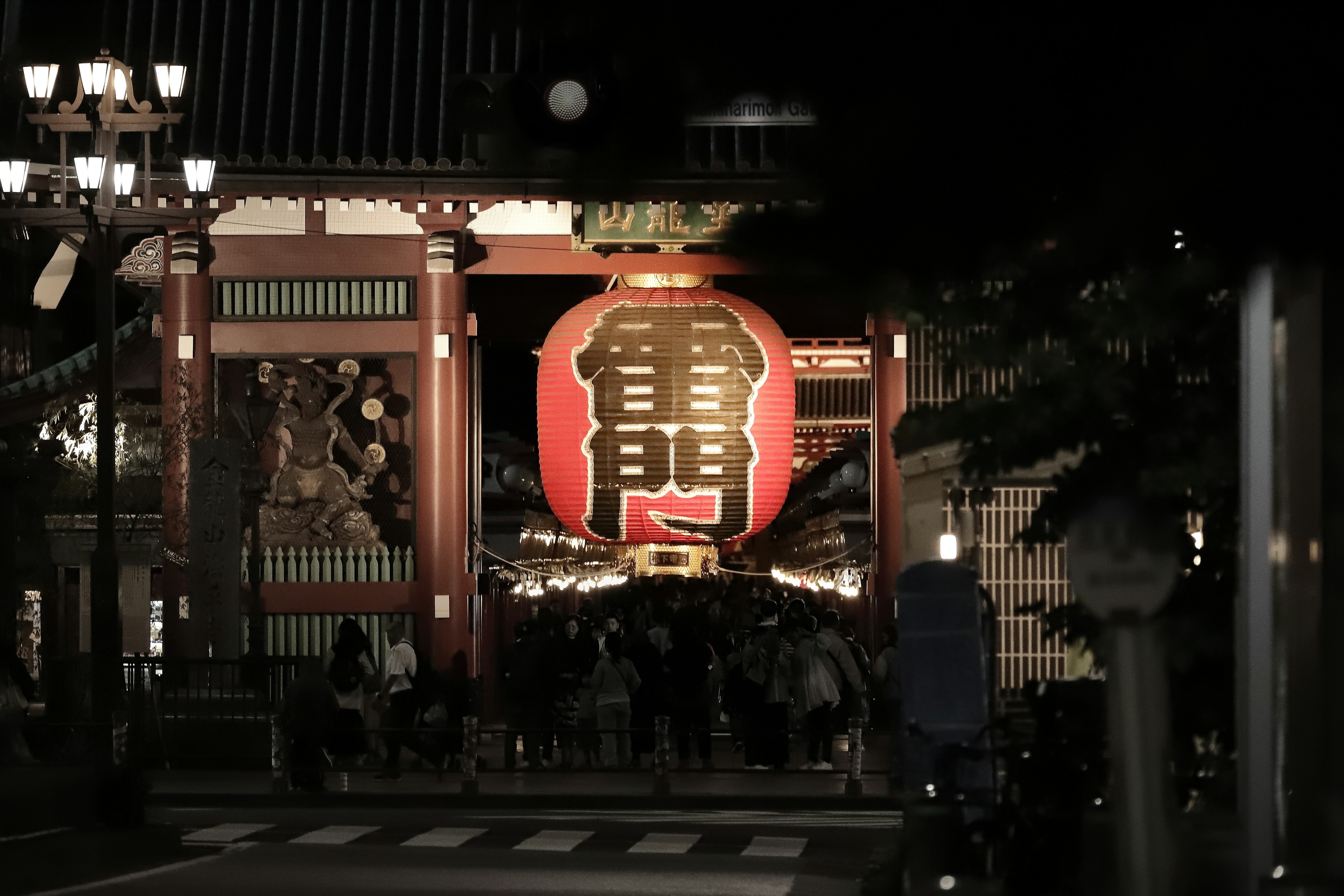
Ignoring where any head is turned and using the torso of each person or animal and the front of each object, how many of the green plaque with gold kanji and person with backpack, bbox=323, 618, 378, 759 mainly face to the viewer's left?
0

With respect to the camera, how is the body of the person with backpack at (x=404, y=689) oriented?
to the viewer's left

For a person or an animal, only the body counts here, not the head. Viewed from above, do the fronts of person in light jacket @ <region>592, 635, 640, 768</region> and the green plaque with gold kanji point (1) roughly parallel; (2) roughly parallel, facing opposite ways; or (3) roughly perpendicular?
roughly parallel, facing opposite ways

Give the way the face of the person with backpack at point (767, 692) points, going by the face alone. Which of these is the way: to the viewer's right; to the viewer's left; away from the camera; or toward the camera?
away from the camera

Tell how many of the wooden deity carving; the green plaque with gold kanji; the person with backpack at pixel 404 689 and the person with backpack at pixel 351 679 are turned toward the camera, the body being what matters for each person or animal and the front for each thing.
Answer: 2

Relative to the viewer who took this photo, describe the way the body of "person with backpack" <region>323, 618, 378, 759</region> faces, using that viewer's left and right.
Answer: facing away from the viewer

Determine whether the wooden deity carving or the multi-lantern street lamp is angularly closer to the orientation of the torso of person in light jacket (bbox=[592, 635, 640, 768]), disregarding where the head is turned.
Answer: the wooden deity carving

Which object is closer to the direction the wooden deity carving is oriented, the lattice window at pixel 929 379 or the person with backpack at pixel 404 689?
the person with backpack

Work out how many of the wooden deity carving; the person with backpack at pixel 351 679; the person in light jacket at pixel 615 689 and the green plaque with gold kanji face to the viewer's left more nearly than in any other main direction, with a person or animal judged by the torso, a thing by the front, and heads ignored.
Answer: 0

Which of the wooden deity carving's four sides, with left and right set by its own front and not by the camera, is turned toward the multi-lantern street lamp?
front

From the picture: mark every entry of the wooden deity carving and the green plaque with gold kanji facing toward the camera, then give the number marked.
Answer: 2

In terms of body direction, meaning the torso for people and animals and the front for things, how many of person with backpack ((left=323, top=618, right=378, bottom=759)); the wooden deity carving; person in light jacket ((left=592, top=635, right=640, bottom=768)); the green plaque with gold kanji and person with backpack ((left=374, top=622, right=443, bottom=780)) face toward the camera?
2

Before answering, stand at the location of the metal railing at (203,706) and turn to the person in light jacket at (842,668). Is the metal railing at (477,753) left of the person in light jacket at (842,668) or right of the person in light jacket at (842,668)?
right

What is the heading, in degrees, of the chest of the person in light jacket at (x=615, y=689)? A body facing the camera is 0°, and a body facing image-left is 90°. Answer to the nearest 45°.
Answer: approximately 180°

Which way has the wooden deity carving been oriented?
toward the camera

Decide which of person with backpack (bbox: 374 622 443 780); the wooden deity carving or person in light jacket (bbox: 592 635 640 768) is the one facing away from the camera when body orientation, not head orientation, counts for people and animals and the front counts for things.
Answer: the person in light jacket

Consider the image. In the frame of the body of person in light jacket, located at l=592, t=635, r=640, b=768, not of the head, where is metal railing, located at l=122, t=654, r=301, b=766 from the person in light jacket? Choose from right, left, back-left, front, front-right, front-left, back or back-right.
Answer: left

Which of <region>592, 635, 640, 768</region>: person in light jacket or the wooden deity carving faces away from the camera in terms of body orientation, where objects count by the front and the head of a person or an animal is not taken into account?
the person in light jacket
